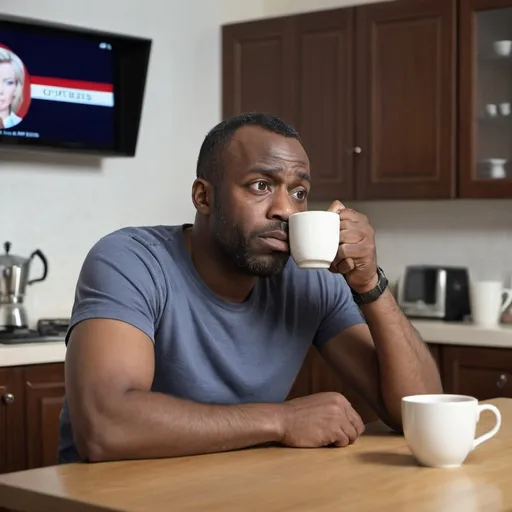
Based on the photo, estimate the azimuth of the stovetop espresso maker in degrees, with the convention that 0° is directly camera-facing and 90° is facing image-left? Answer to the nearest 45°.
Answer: approximately 90°

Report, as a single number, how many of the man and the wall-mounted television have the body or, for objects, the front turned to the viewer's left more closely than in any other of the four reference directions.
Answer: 0

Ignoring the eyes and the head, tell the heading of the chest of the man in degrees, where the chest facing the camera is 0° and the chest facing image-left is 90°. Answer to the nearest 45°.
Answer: approximately 315°

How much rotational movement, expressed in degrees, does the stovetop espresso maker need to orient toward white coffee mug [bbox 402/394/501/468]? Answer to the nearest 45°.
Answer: approximately 90° to its left

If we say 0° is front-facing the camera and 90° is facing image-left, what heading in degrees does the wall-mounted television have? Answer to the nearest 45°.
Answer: approximately 315°

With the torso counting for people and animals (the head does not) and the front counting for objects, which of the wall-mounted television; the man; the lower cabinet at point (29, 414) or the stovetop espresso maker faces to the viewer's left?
the stovetop espresso maker

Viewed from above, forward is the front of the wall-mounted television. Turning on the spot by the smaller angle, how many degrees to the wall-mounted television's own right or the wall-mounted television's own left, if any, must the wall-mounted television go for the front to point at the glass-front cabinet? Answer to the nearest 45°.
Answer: approximately 45° to the wall-mounted television's own left
